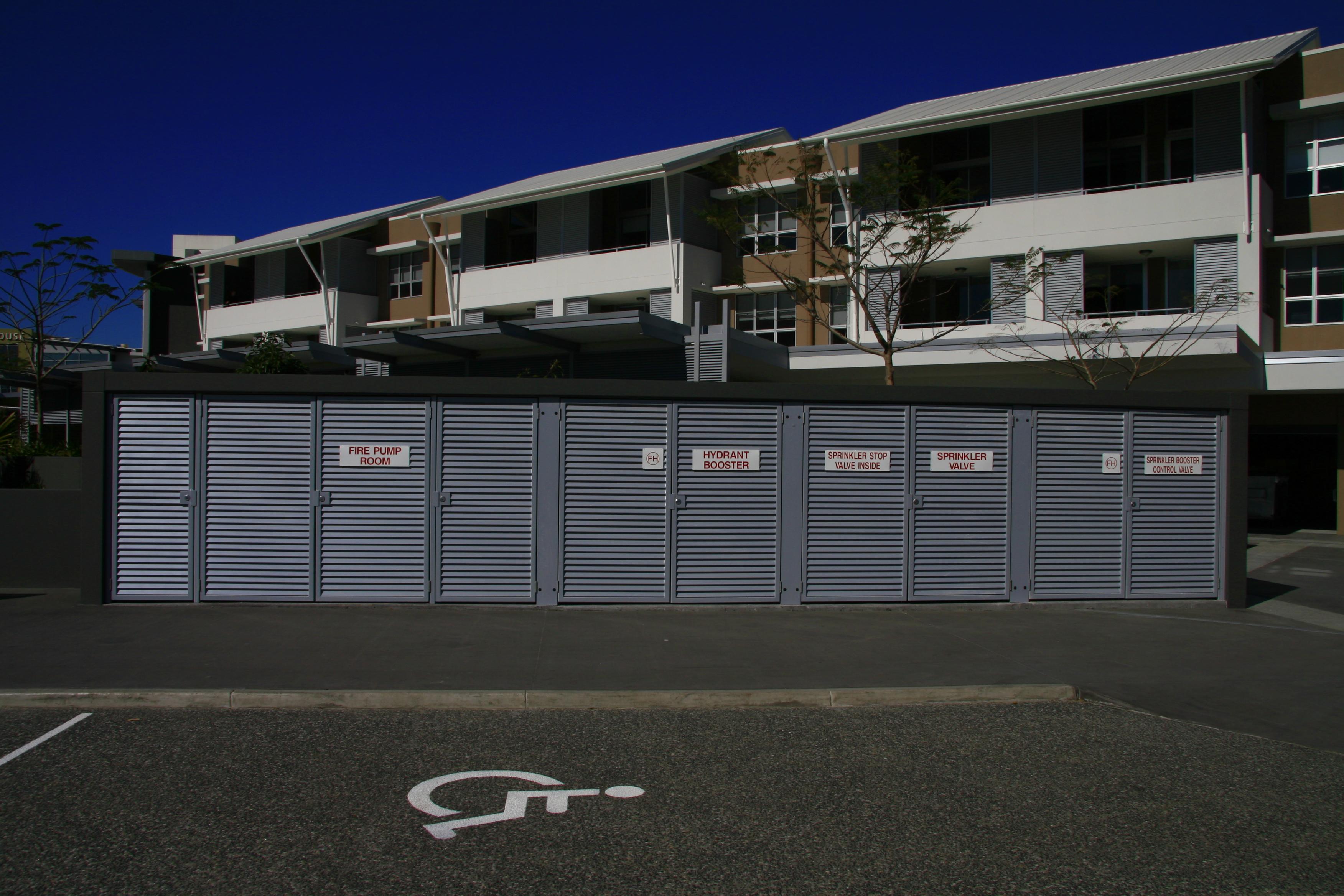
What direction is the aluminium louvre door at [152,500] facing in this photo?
toward the camera

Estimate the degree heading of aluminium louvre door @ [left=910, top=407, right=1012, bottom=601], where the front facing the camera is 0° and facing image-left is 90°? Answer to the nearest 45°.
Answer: approximately 0°

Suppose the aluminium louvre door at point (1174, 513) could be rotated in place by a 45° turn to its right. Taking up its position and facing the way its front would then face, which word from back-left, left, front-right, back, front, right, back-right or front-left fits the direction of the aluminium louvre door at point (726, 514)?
front

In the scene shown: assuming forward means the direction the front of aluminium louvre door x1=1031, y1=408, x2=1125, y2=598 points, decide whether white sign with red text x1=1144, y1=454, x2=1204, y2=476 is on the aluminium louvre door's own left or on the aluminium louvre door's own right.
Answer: on the aluminium louvre door's own left

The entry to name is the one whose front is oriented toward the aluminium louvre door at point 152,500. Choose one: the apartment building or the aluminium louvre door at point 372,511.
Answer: the apartment building

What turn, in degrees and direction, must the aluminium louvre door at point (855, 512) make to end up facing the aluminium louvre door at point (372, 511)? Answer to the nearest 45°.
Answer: approximately 90° to its right

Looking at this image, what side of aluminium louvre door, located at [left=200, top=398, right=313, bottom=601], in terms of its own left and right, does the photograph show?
front

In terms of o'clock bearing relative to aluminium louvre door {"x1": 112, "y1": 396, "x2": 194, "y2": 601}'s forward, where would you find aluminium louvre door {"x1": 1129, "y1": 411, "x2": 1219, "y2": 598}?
aluminium louvre door {"x1": 1129, "y1": 411, "x2": 1219, "y2": 598} is roughly at 10 o'clock from aluminium louvre door {"x1": 112, "y1": 396, "x2": 194, "y2": 601}.

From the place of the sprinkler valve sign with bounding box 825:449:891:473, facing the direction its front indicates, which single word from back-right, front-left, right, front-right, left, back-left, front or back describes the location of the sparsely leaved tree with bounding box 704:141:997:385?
back

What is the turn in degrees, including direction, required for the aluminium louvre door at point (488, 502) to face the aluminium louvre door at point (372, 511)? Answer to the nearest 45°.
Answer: approximately 90° to its right

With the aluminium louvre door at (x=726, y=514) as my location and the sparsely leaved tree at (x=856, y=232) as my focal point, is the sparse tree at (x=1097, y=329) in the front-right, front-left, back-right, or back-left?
front-right

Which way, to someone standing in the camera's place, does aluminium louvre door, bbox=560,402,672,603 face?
facing the viewer

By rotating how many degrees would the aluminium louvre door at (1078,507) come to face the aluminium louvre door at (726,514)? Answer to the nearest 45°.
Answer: approximately 45° to its right

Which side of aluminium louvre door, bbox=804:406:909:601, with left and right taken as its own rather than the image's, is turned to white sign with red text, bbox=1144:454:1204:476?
left

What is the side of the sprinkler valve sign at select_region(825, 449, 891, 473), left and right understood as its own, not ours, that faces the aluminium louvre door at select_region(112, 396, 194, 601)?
right

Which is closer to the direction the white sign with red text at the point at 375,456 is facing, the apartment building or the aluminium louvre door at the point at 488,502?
the aluminium louvre door

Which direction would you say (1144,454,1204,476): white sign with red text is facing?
toward the camera

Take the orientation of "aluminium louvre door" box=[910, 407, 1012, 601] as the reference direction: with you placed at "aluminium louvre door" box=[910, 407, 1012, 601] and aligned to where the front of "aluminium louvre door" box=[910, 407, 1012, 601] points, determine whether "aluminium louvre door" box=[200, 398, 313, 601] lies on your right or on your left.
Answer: on your right

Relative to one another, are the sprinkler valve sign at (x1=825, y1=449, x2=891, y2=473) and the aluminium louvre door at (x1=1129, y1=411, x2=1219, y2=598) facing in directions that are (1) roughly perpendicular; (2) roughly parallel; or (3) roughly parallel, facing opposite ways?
roughly parallel
